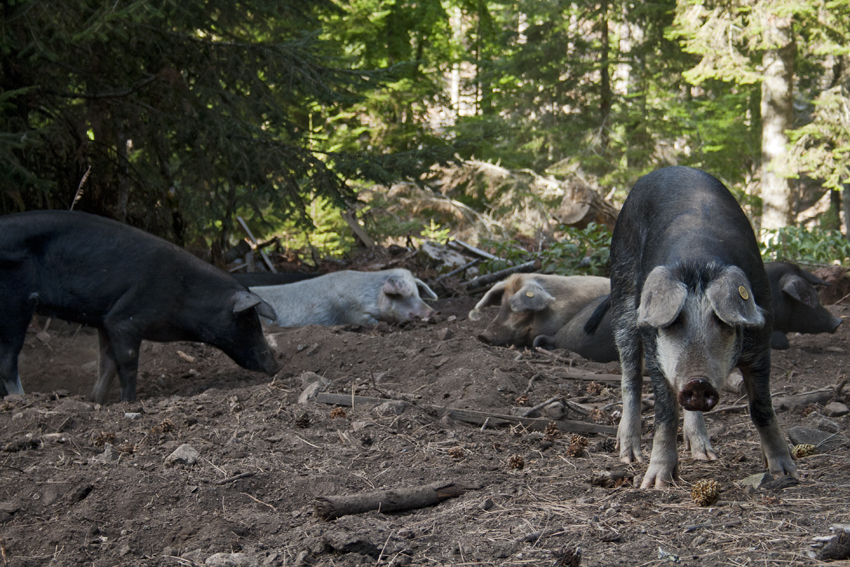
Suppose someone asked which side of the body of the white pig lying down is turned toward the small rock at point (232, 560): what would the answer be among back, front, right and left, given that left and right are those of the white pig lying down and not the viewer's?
right

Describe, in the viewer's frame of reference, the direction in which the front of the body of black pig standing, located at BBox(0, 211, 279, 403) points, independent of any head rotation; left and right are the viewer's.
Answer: facing to the right of the viewer

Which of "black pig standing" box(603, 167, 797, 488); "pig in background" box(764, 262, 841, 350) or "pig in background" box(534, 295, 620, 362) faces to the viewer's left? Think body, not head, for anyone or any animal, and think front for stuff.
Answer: "pig in background" box(534, 295, 620, 362)

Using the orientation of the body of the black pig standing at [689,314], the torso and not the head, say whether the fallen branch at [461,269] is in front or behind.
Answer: behind

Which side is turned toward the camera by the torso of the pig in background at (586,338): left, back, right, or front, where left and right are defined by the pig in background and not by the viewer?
left

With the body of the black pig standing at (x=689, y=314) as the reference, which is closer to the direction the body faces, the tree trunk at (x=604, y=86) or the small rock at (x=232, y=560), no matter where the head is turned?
the small rock

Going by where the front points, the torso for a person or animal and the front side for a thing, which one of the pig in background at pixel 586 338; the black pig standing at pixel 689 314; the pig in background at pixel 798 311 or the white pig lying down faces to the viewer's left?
the pig in background at pixel 586 338

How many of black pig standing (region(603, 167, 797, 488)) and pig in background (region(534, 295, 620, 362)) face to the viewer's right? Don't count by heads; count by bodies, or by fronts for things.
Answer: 0

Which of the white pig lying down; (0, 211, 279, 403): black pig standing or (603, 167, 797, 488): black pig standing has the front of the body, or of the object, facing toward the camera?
(603, 167, 797, 488): black pig standing

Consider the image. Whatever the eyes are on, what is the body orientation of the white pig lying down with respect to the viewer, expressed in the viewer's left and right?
facing to the right of the viewer

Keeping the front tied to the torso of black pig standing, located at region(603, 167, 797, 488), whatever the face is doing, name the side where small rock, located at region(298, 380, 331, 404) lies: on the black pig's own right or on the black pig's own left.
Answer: on the black pig's own right

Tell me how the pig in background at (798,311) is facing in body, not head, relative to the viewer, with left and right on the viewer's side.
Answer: facing to the right of the viewer

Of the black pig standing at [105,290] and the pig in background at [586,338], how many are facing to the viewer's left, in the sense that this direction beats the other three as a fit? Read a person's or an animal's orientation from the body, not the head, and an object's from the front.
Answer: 1
